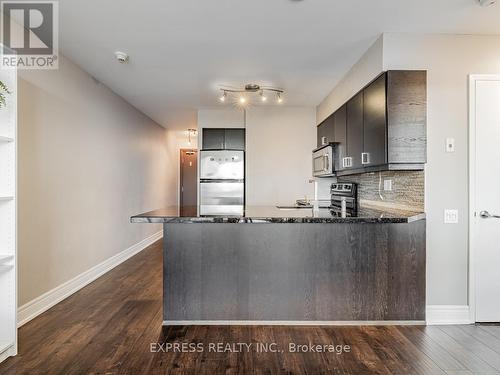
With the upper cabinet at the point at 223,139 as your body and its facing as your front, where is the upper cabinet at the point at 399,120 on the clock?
the upper cabinet at the point at 399,120 is roughly at 11 o'clock from the upper cabinet at the point at 223,139.

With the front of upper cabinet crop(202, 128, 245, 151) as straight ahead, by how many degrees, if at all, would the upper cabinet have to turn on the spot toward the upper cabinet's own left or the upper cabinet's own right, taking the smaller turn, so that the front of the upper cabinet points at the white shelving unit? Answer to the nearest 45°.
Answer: approximately 45° to the upper cabinet's own right
